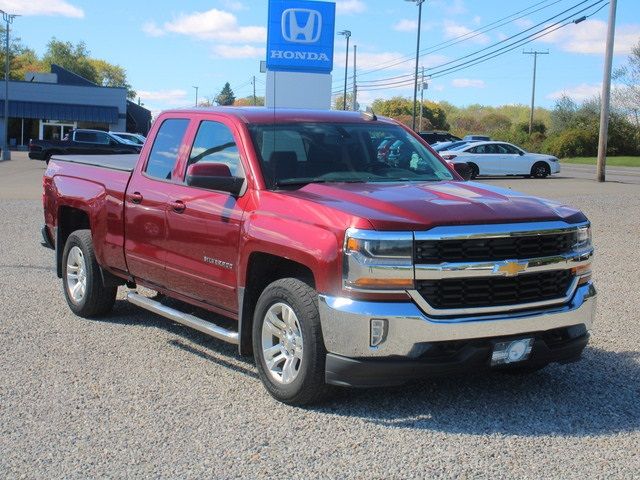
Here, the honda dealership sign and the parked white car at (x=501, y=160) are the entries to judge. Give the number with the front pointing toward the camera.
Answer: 1

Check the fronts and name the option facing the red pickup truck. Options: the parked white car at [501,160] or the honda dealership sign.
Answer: the honda dealership sign

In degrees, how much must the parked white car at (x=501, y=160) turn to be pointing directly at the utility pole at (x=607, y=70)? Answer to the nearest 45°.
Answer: approximately 45° to its right

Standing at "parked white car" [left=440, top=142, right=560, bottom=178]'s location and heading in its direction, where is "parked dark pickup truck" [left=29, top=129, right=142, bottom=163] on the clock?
The parked dark pickup truck is roughly at 6 o'clock from the parked white car.

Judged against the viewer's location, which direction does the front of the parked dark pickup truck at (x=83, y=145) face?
facing to the right of the viewer

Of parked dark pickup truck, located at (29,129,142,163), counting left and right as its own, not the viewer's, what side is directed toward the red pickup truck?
right

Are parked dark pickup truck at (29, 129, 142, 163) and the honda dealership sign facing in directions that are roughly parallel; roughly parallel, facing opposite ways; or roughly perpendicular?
roughly perpendicular

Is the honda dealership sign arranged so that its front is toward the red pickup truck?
yes

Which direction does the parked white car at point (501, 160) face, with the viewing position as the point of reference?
facing to the right of the viewer
